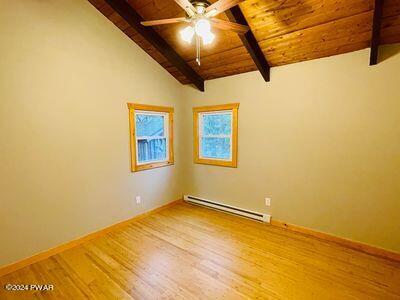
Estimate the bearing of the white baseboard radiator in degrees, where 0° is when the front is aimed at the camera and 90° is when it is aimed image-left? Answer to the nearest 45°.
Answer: approximately 45°

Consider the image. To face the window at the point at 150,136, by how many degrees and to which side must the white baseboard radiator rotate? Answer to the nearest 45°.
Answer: approximately 45° to its right
